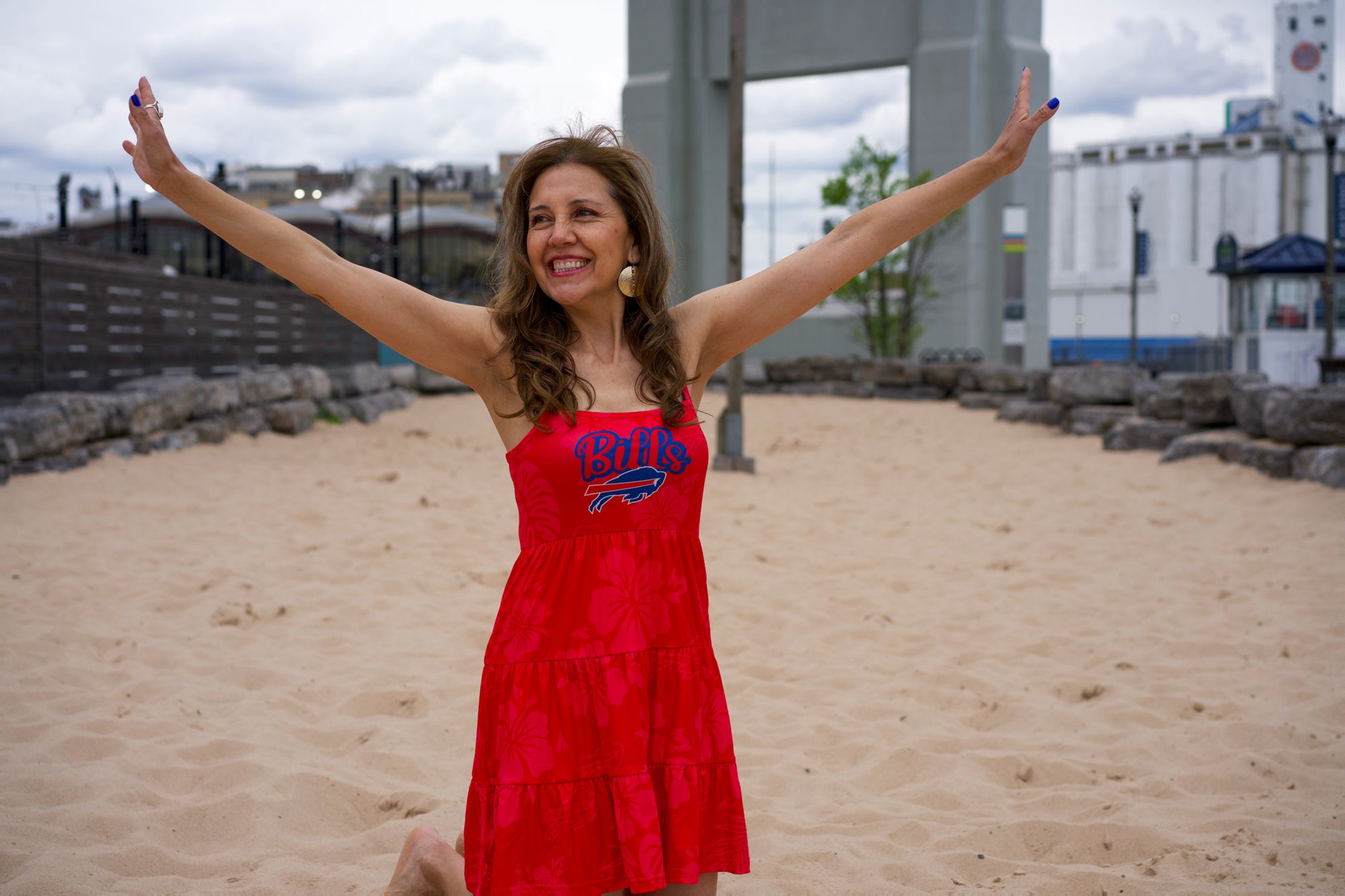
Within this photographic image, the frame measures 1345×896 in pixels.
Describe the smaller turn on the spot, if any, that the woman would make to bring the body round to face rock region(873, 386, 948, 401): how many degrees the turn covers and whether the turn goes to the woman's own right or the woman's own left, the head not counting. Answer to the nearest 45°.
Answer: approximately 135° to the woman's own left

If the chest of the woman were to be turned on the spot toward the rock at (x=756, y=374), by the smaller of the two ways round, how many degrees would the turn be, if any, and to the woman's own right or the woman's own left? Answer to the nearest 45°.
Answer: approximately 135° to the woman's own left

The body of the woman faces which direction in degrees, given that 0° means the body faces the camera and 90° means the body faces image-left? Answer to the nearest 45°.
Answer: approximately 315°

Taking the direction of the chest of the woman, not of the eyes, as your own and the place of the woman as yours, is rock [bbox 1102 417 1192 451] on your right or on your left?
on your left
